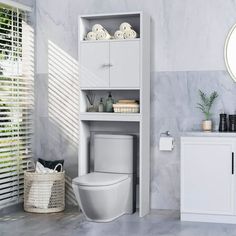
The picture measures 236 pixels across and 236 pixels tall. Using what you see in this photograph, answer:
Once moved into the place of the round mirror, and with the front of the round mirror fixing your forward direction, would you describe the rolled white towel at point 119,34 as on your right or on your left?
on your right

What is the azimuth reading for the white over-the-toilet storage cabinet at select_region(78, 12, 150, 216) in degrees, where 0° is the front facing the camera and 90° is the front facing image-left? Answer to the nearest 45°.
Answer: approximately 45°

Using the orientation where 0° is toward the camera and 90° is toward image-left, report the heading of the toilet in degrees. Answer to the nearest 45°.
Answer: approximately 45°

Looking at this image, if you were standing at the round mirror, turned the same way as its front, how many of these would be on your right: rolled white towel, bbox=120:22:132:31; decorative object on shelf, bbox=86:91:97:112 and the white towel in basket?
3

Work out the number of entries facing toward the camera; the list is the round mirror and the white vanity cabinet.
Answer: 2
